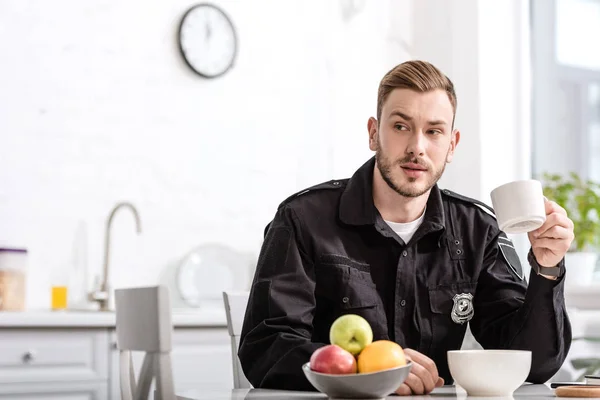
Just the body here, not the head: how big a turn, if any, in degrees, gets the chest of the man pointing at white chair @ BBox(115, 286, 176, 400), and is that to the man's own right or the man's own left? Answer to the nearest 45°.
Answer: approximately 90° to the man's own right

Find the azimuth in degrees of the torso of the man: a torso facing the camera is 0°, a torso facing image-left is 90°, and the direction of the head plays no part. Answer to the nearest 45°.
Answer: approximately 0°

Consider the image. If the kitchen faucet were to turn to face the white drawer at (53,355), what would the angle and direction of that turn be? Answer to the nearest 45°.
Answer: approximately 90° to its right

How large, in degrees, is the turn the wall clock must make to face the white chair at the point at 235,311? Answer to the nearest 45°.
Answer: approximately 45° to its right

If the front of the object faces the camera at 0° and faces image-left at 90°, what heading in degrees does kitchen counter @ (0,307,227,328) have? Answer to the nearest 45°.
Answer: approximately 0°

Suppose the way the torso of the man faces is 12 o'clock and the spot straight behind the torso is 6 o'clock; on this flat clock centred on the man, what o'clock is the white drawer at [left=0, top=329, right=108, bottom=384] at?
The white drawer is roughly at 4 o'clock from the man.
